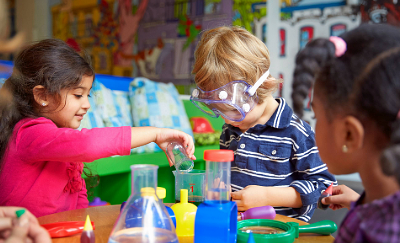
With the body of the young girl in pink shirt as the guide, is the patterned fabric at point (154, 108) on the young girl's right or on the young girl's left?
on the young girl's left

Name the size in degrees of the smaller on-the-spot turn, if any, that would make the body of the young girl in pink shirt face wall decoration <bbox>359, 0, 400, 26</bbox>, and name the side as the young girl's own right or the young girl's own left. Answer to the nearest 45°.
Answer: approximately 45° to the young girl's own left

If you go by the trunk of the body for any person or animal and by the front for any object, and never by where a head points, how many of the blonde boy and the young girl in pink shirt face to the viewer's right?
1

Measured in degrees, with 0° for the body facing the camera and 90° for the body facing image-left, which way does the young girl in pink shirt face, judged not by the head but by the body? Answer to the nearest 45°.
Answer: approximately 270°

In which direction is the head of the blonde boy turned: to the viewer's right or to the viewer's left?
to the viewer's left

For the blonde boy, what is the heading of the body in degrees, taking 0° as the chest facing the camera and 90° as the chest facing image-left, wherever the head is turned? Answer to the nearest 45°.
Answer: approximately 45°
